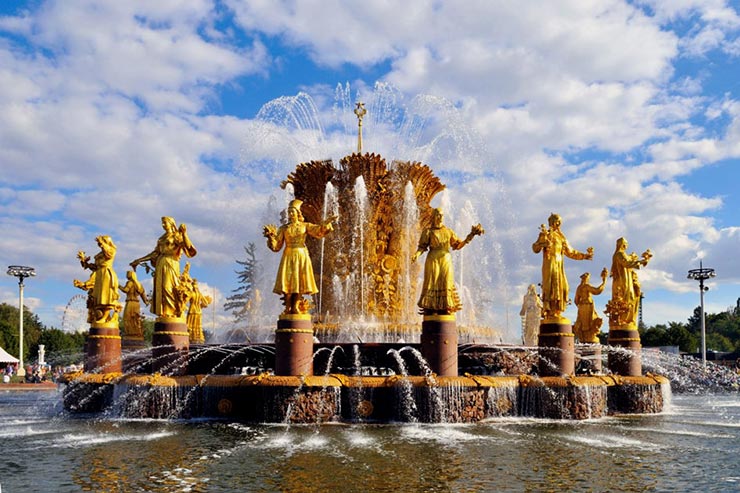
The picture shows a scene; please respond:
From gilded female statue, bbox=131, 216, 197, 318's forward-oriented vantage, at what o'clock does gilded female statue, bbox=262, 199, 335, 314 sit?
gilded female statue, bbox=262, 199, 335, 314 is roughly at 9 o'clock from gilded female statue, bbox=131, 216, 197, 318.

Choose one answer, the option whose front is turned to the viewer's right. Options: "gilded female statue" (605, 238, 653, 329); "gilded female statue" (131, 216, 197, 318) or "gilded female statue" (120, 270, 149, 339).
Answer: "gilded female statue" (605, 238, 653, 329)

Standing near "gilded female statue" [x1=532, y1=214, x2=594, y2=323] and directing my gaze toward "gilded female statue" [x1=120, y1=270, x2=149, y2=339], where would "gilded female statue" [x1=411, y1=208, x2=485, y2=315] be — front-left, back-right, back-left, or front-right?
front-left

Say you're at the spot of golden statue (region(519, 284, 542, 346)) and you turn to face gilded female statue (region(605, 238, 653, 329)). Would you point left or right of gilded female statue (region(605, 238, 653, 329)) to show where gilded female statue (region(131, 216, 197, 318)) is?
right

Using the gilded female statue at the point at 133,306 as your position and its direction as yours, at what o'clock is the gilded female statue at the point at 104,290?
the gilded female statue at the point at 104,290 is roughly at 8 o'clock from the gilded female statue at the point at 133,306.

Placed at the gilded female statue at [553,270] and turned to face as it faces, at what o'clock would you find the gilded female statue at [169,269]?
the gilded female statue at [169,269] is roughly at 4 o'clock from the gilded female statue at [553,270].

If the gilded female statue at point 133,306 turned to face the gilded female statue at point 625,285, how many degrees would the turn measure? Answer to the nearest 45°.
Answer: approximately 180°

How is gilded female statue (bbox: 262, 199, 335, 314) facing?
toward the camera

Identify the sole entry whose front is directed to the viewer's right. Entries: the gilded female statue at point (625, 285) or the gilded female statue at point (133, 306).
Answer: the gilded female statue at point (625, 285)

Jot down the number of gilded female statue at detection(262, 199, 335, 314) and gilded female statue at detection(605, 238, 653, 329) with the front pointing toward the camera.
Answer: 1

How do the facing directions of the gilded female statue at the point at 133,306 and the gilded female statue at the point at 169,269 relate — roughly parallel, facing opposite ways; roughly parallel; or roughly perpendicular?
roughly perpendicular

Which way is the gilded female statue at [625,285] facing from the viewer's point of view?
to the viewer's right

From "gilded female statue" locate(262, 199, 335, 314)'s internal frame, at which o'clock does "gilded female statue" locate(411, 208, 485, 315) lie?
"gilded female statue" locate(411, 208, 485, 315) is roughly at 9 o'clock from "gilded female statue" locate(262, 199, 335, 314).

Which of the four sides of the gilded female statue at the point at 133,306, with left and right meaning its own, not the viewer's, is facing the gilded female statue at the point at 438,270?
back

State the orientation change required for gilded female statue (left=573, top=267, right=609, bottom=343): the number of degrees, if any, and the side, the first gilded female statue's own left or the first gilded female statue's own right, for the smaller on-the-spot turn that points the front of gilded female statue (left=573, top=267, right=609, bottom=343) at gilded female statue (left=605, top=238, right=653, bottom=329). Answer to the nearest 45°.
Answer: approximately 90° to the first gilded female statue's own right

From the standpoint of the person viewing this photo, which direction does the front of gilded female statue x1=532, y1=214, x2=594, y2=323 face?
facing the viewer and to the right of the viewer
